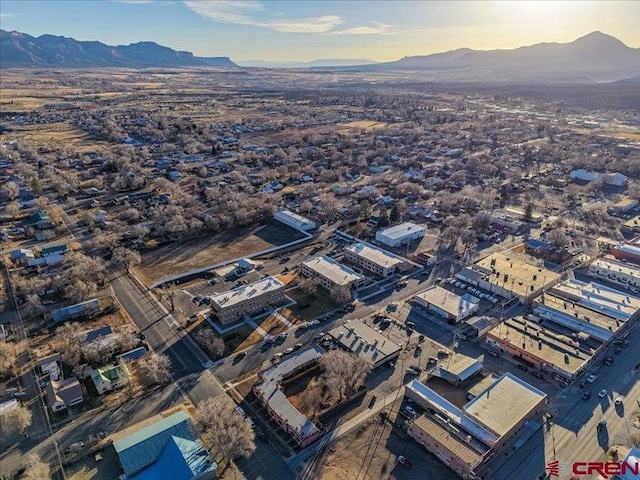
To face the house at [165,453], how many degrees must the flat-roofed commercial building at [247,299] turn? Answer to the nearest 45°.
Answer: approximately 45° to its right

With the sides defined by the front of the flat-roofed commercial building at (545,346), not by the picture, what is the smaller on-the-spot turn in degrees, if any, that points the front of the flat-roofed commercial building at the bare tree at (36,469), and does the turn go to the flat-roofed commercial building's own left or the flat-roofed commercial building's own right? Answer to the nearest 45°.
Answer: approximately 90° to the flat-roofed commercial building's own right

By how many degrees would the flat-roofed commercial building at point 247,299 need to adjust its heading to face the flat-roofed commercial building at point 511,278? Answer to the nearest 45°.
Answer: approximately 45° to its left

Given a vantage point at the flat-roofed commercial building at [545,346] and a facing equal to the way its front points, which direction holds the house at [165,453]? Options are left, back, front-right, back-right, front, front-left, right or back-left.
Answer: right

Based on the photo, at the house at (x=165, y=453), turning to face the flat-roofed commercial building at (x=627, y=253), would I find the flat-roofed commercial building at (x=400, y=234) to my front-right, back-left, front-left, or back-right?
front-left

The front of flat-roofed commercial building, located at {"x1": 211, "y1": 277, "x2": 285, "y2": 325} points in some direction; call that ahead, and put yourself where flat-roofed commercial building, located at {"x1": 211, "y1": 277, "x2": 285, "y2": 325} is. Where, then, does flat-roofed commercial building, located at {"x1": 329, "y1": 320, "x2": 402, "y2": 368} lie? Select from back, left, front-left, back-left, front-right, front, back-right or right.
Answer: front

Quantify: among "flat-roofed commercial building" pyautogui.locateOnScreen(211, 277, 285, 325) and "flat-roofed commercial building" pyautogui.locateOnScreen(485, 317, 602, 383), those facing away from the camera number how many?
0

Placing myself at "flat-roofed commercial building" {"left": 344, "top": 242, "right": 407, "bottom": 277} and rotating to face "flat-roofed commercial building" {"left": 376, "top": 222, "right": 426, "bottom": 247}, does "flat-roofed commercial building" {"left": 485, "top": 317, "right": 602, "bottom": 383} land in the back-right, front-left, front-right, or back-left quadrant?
back-right

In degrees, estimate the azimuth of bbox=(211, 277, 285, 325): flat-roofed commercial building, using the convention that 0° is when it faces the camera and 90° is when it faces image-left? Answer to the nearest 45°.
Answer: approximately 315°

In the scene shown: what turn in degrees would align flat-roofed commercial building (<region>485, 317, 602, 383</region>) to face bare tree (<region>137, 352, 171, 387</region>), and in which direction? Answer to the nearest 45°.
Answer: approximately 90° to its right

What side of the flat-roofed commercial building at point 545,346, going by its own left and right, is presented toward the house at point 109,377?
right

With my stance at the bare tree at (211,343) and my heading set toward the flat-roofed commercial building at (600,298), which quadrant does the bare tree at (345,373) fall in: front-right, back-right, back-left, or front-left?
front-right

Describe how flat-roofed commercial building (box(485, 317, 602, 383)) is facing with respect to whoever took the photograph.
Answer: facing the viewer and to the right of the viewer

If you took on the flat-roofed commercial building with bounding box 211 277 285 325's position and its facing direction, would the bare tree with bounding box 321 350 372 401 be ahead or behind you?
ahead
